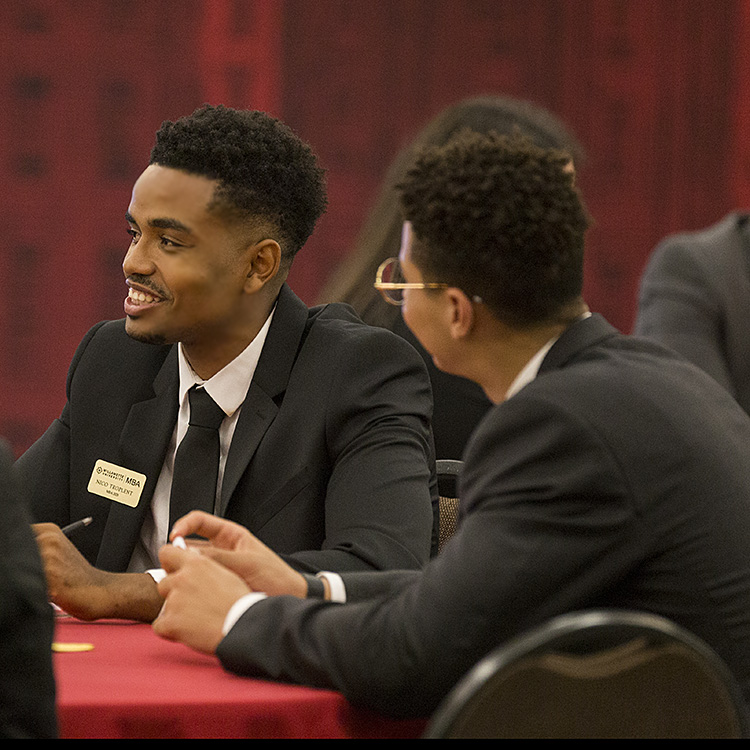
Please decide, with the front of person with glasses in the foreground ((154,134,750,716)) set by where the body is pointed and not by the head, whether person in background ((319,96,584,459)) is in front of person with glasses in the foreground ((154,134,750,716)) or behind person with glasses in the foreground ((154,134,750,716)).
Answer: in front

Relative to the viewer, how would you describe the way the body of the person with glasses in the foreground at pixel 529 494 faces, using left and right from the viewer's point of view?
facing away from the viewer and to the left of the viewer

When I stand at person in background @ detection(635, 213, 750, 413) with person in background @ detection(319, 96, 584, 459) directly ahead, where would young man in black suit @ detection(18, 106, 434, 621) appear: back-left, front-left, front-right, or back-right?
front-left

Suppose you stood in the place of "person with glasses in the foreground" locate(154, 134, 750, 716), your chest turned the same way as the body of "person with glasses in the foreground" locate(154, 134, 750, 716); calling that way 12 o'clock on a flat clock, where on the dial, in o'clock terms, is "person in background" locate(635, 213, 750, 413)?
"person in background" locate(635, 213, 750, 413) is roughly at 2 o'clock from "person with glasses in the foreground" locate(154, 134, 750, 716).

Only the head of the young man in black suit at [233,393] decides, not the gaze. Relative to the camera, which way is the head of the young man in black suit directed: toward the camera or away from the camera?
toward the camera

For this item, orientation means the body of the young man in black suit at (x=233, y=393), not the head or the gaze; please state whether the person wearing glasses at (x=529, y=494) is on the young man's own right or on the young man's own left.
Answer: on the young man's own left

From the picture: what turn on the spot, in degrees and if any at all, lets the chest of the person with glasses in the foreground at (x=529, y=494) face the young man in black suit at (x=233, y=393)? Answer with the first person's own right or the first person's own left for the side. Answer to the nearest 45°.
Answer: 0° — they already face them

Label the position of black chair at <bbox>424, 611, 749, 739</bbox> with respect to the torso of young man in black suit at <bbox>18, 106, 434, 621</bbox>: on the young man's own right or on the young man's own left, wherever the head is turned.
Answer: on the young man's own left

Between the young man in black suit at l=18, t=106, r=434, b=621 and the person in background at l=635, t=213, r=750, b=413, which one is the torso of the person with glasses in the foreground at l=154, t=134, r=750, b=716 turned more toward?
the young man in black suit

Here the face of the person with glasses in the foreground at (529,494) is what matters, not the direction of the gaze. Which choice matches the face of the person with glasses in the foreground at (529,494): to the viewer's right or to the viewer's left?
to the viewer's left

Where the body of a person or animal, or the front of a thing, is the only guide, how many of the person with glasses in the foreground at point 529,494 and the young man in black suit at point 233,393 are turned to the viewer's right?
0
